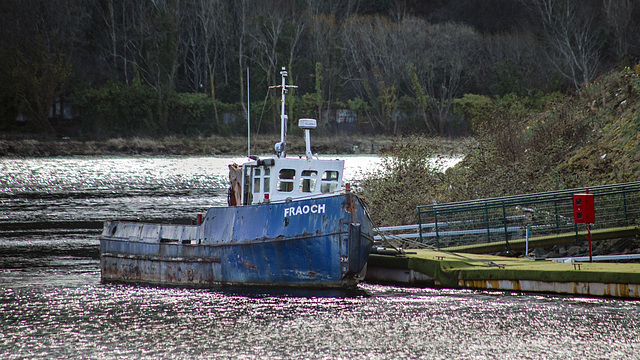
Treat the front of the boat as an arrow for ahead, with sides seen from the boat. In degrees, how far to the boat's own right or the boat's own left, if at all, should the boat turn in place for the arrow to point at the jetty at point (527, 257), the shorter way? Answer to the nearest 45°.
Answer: approximately 45° to the boat's own left

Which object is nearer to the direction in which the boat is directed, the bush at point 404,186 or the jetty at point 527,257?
the jetty

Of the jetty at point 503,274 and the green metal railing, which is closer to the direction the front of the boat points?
the jetty

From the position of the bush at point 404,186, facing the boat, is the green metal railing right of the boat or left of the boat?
left

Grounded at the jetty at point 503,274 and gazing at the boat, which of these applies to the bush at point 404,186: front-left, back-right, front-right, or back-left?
front-right

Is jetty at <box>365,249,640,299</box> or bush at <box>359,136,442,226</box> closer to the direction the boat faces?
the jetty

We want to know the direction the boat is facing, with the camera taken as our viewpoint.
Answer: facing the viewer and to the right of the viewer

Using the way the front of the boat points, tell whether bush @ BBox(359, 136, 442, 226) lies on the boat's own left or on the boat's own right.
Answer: on the boat's own left

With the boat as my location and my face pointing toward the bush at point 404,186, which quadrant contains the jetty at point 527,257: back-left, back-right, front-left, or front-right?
front-right

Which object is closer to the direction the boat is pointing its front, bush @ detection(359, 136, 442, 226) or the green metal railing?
the green metal railing

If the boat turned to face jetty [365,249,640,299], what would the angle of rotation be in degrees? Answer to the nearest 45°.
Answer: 0° — it already faces it

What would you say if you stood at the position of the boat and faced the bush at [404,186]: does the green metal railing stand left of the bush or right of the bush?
right
